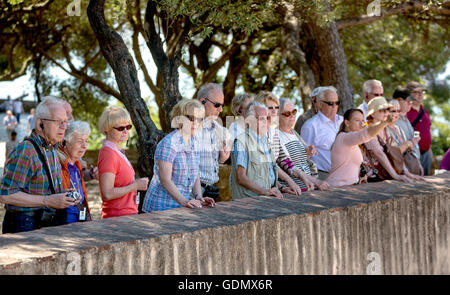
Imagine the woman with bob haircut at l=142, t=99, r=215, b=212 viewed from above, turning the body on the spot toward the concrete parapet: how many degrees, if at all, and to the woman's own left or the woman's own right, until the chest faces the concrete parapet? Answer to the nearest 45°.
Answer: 0° — they already face it

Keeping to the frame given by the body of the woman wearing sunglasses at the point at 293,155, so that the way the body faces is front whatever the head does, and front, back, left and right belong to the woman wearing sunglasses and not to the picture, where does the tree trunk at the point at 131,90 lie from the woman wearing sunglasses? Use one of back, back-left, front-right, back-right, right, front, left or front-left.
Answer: back

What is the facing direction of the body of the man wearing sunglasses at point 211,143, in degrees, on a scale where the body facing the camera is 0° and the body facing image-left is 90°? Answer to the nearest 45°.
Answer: approximately 315°

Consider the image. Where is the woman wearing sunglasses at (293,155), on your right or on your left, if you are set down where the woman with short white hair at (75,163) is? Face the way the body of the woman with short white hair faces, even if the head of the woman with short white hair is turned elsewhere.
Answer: on your left

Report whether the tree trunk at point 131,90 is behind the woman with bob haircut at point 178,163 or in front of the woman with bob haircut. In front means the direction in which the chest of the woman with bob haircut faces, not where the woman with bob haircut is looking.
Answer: behind

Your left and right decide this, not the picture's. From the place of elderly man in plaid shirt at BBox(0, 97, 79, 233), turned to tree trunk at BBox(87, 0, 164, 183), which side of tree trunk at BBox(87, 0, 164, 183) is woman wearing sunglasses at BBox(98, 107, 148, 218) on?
right

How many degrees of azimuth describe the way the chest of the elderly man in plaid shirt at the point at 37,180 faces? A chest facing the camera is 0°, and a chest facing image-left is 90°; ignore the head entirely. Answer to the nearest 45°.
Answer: approximately 315°

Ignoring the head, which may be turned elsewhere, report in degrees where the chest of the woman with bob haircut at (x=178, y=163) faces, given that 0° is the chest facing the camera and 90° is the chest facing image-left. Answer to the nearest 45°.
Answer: approximately 315°

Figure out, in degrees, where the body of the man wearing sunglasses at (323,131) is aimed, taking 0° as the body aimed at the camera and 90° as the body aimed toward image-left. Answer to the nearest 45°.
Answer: approximately 315°

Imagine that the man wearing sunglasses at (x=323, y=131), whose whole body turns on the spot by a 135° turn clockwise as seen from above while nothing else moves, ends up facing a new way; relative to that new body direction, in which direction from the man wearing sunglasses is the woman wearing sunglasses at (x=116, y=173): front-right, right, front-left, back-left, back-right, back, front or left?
front-left

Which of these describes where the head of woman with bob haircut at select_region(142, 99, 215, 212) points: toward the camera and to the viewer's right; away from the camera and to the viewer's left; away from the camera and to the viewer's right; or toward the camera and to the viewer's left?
toward the camera and to the viewer's right

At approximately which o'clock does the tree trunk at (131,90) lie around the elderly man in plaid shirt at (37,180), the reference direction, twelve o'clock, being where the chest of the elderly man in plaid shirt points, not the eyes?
The tree trunk is roughly at 8 o'clock from the elderly man in plaid shirt.

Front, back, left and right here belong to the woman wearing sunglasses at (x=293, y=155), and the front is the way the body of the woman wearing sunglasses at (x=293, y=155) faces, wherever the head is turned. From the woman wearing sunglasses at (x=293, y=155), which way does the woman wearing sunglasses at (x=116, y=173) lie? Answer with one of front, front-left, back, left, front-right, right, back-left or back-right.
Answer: right
